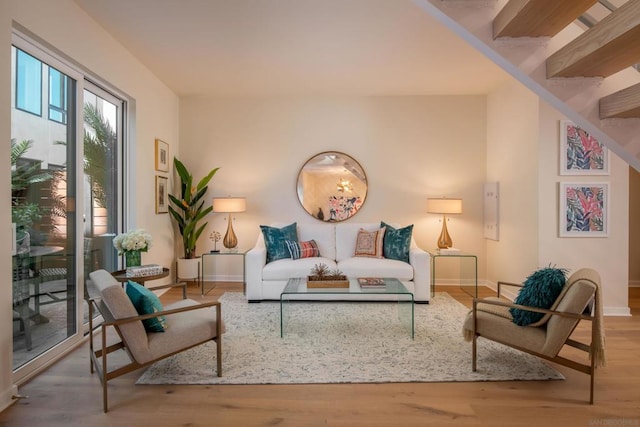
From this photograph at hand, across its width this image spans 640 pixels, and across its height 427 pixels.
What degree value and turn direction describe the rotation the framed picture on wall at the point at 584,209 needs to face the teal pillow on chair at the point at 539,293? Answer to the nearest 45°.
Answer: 0° — it already faces it

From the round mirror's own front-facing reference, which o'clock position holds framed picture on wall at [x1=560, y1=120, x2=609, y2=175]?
The framed picture on wall is roughly at 10 o'clock from the round mirror.

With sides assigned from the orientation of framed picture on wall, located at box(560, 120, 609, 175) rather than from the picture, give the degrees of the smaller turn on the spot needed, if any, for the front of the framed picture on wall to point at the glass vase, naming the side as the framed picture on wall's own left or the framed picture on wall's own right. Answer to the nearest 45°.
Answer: approximately 45° to the framed picture on wall's own right

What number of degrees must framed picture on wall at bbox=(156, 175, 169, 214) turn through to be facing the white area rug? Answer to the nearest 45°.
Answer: approximately 45° to its right

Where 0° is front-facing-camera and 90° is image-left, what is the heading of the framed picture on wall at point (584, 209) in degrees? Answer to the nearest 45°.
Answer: approximately 0°

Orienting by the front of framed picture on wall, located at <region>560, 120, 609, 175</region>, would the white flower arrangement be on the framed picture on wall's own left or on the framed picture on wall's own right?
on the framed picture on wall's own right

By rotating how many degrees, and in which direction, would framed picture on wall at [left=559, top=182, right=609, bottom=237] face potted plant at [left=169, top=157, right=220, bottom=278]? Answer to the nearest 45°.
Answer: approximately 90° to its right

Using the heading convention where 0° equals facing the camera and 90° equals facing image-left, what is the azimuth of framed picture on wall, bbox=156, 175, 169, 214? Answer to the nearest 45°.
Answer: approximately 270°

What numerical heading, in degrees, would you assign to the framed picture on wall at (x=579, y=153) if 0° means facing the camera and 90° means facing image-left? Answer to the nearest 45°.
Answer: approximately 0°

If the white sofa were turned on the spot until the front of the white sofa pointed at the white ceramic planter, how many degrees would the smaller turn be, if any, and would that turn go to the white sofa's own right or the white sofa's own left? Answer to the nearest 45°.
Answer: approximately 90° to the white sofa's own right
